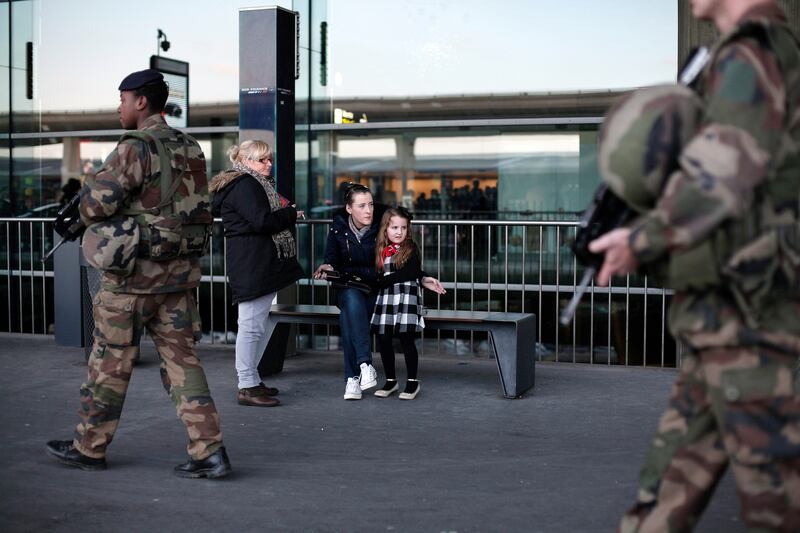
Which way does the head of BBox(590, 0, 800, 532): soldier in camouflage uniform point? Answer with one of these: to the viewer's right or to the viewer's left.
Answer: to the viewer's left

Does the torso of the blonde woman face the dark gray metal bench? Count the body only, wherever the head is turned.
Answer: yes

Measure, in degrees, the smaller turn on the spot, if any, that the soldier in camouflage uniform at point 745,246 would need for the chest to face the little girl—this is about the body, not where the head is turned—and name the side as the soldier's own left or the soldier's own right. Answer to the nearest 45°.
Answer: approximately 45° to the soldier's own right

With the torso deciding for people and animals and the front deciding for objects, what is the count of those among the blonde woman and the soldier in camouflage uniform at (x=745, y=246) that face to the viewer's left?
1

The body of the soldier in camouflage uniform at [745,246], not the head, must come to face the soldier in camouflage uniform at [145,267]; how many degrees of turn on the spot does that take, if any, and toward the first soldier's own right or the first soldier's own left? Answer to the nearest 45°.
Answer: approximately 45° to the first soldier's own right

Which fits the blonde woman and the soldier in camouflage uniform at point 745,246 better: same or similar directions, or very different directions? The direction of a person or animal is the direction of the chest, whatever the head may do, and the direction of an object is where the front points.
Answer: very different directions

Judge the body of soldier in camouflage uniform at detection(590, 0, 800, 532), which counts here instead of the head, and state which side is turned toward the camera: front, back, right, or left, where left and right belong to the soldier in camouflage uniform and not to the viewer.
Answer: left

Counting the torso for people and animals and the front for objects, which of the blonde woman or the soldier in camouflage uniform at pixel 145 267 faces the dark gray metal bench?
the blonde woman

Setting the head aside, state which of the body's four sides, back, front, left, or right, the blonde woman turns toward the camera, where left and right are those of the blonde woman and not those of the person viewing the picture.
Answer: right

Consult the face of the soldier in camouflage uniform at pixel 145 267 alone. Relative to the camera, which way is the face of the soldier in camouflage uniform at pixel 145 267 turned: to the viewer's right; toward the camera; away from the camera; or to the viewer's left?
to the viewer's left

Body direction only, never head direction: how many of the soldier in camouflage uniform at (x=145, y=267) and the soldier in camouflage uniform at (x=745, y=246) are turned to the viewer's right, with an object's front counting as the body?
0
